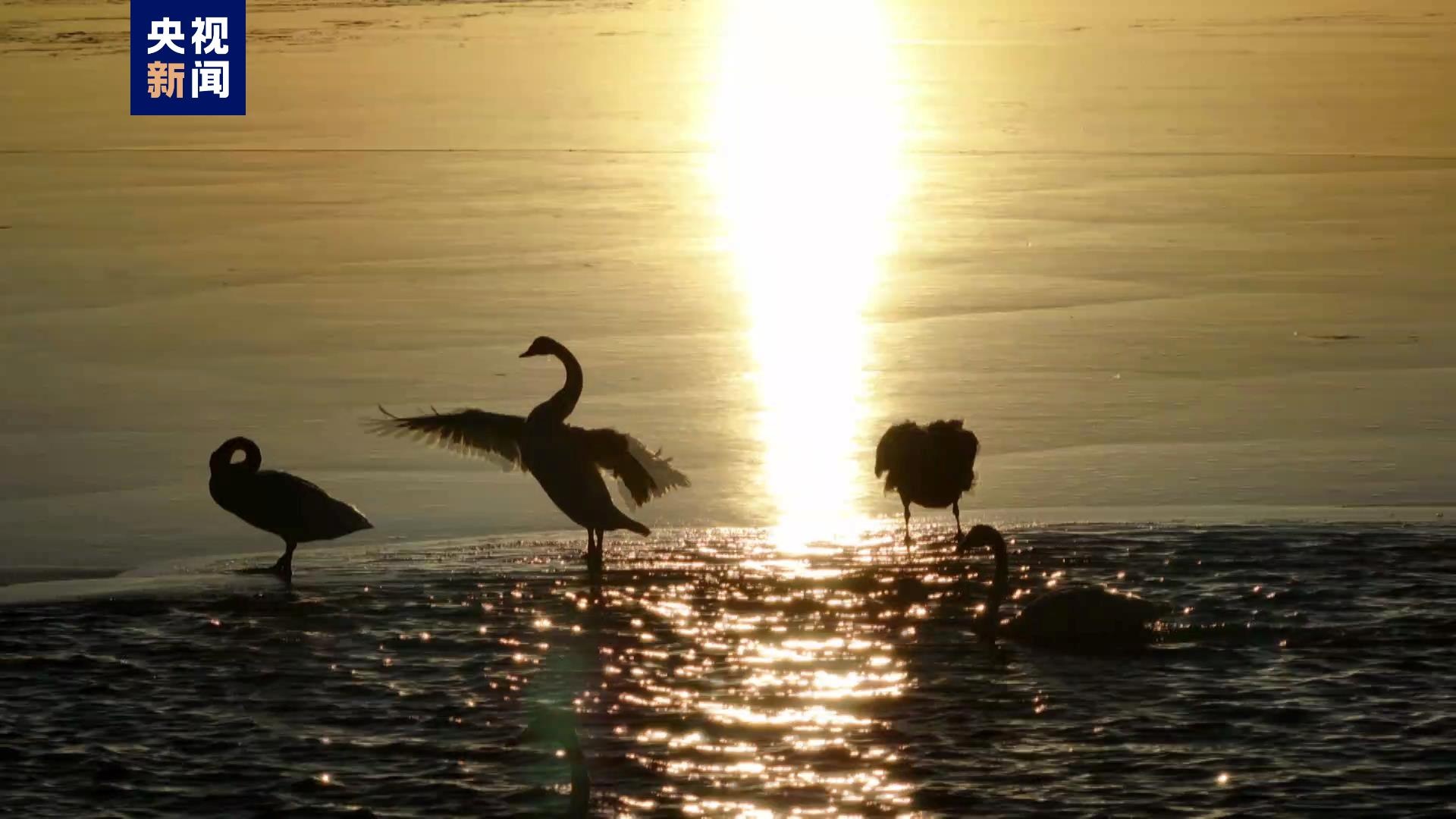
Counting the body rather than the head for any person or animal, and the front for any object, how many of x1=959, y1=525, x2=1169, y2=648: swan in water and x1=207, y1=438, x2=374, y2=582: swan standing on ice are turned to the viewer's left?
2

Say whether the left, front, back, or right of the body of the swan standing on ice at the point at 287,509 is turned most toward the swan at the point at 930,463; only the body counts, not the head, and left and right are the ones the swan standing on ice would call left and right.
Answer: back

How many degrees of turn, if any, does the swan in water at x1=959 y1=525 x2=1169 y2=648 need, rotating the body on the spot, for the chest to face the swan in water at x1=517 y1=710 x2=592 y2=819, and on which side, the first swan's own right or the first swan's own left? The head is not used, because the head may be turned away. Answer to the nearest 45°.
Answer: approximately 45° to the first swan's own left

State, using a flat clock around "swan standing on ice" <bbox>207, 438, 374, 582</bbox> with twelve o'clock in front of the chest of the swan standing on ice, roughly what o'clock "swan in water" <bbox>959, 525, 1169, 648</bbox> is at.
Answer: The swan in water is roughly at 7 o'clock from the swan standing on ice.

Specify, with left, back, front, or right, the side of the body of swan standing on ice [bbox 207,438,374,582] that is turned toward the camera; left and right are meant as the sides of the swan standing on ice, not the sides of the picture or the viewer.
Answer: left

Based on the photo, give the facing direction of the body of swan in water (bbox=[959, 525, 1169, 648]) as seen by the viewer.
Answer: to the viewer's left
